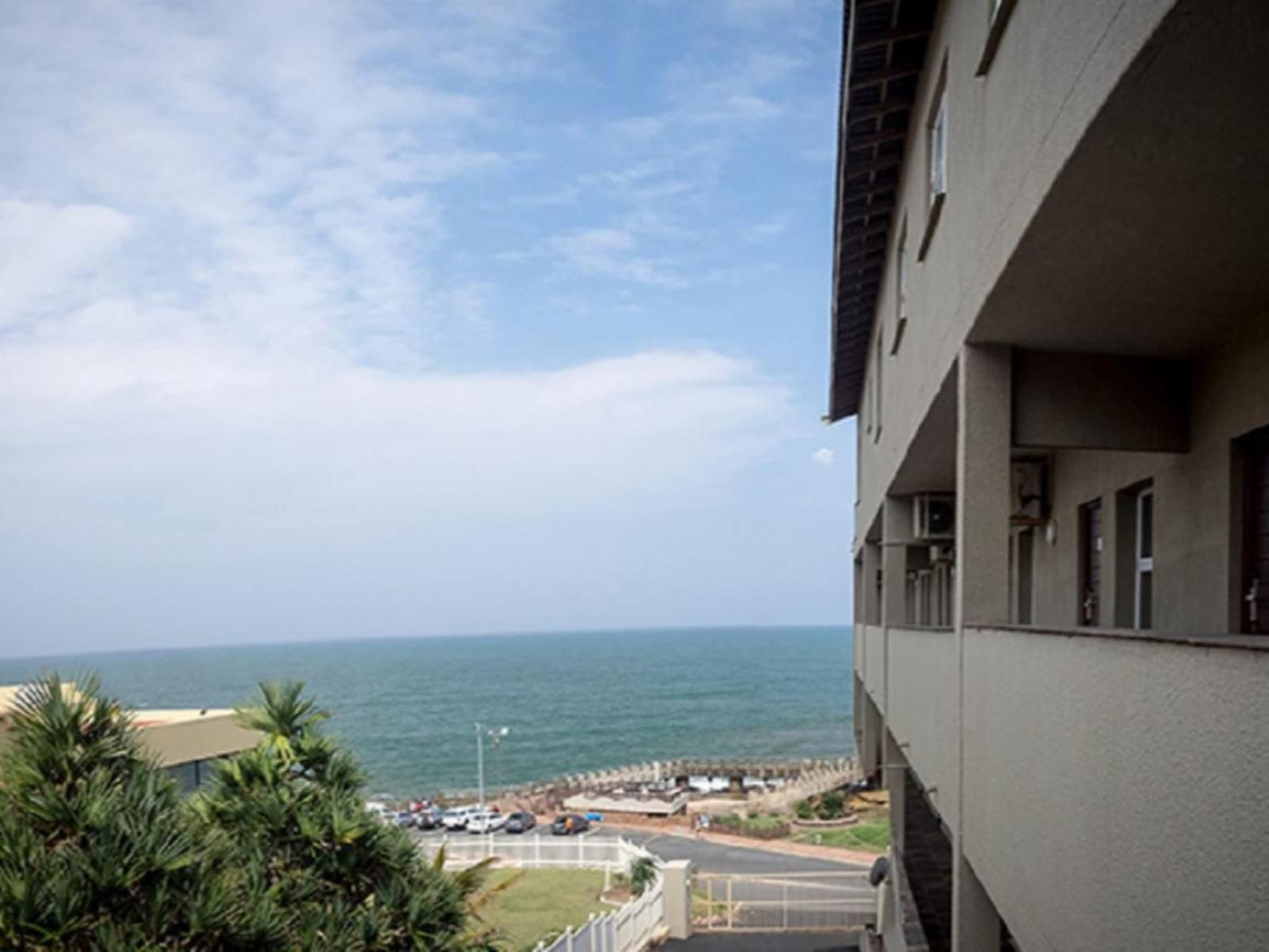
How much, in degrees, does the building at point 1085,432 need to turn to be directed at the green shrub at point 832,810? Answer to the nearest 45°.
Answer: approximately 90° to its right

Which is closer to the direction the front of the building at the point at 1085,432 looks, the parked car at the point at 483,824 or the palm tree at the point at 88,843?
the palm tree

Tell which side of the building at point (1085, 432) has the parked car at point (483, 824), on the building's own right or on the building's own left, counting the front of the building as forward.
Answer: on the building's own right

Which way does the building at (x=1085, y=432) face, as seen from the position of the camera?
facing to the left of the viewer

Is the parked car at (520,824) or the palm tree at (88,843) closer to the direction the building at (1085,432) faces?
the palm tree
